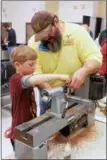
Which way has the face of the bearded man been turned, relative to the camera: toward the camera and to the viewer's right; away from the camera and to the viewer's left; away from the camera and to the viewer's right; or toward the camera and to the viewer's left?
toward the camera and to the viewer's left

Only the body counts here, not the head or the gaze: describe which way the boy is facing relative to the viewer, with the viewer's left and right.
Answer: facing to the right of the viewer
